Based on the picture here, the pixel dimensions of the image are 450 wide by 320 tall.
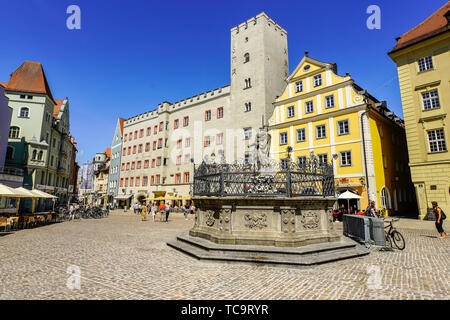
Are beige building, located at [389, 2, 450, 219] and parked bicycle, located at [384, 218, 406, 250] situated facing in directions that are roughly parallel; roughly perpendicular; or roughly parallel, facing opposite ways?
roughly perpendicular

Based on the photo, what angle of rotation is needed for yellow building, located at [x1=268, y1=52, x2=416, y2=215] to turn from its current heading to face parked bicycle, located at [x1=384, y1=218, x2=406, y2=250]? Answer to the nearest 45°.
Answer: approximately 45° to its left

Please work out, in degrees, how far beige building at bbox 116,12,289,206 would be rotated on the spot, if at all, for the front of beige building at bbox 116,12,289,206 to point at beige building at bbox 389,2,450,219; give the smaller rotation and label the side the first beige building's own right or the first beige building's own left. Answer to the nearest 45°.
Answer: approximately 90° to the first beige building's own left

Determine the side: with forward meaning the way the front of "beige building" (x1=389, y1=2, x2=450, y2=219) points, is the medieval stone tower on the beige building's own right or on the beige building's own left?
on the beige building's own right
